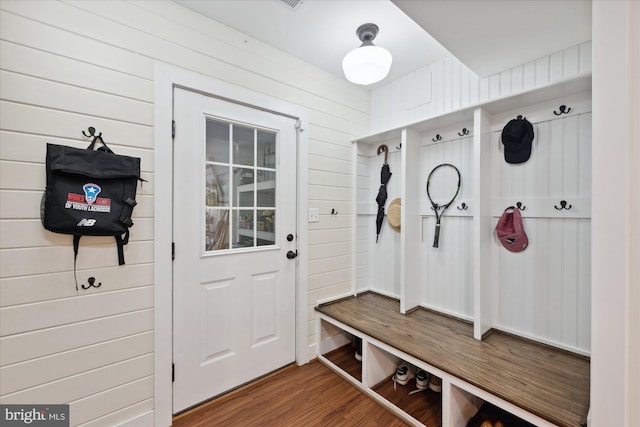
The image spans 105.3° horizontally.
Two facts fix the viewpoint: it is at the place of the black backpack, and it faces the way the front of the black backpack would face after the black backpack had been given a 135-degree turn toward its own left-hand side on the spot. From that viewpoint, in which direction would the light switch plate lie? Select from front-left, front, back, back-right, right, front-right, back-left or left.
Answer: front-right

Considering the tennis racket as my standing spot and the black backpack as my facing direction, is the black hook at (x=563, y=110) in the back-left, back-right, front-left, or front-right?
back-left

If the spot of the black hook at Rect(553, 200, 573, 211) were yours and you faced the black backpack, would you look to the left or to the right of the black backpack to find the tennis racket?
right

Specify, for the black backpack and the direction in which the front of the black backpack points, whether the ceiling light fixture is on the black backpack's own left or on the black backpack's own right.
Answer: on the black backpack's own left

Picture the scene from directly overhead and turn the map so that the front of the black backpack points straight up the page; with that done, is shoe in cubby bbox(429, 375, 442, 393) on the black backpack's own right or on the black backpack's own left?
on the black backpack's own left

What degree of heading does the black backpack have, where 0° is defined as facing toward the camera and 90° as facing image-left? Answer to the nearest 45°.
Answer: approximately 0°

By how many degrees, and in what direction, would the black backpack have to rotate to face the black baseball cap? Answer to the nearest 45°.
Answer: approximately 45° to its left

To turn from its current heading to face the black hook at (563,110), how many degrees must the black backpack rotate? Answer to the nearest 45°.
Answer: approximately 45° to its left
